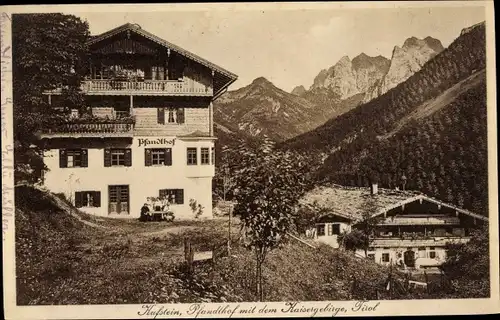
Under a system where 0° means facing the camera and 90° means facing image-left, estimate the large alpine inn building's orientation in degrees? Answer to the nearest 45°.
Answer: approximately 0°

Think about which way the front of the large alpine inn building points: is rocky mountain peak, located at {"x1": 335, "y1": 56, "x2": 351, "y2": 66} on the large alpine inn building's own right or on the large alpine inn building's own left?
on the large alpine inn building's own left

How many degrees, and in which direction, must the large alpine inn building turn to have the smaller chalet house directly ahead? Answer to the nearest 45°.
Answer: approximately 90° to its left
